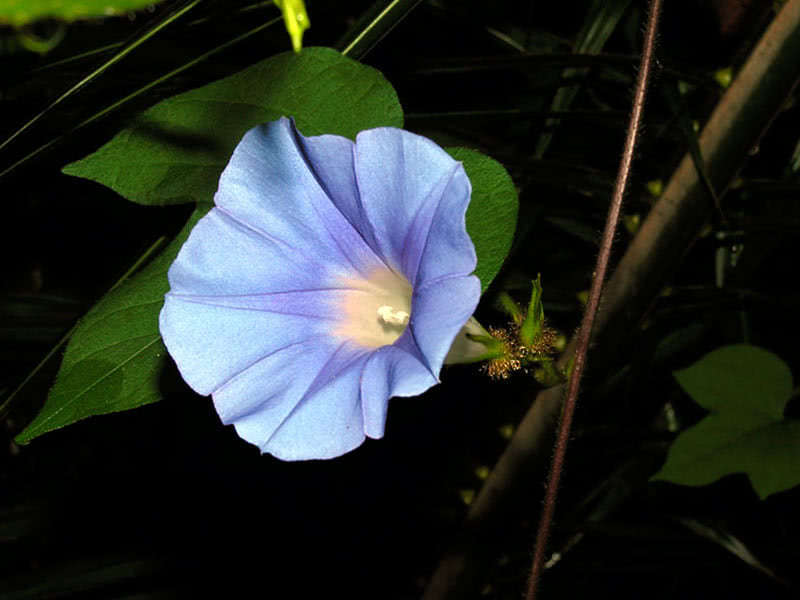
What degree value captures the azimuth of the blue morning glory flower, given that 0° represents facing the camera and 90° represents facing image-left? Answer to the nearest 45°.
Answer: approximately 45°
